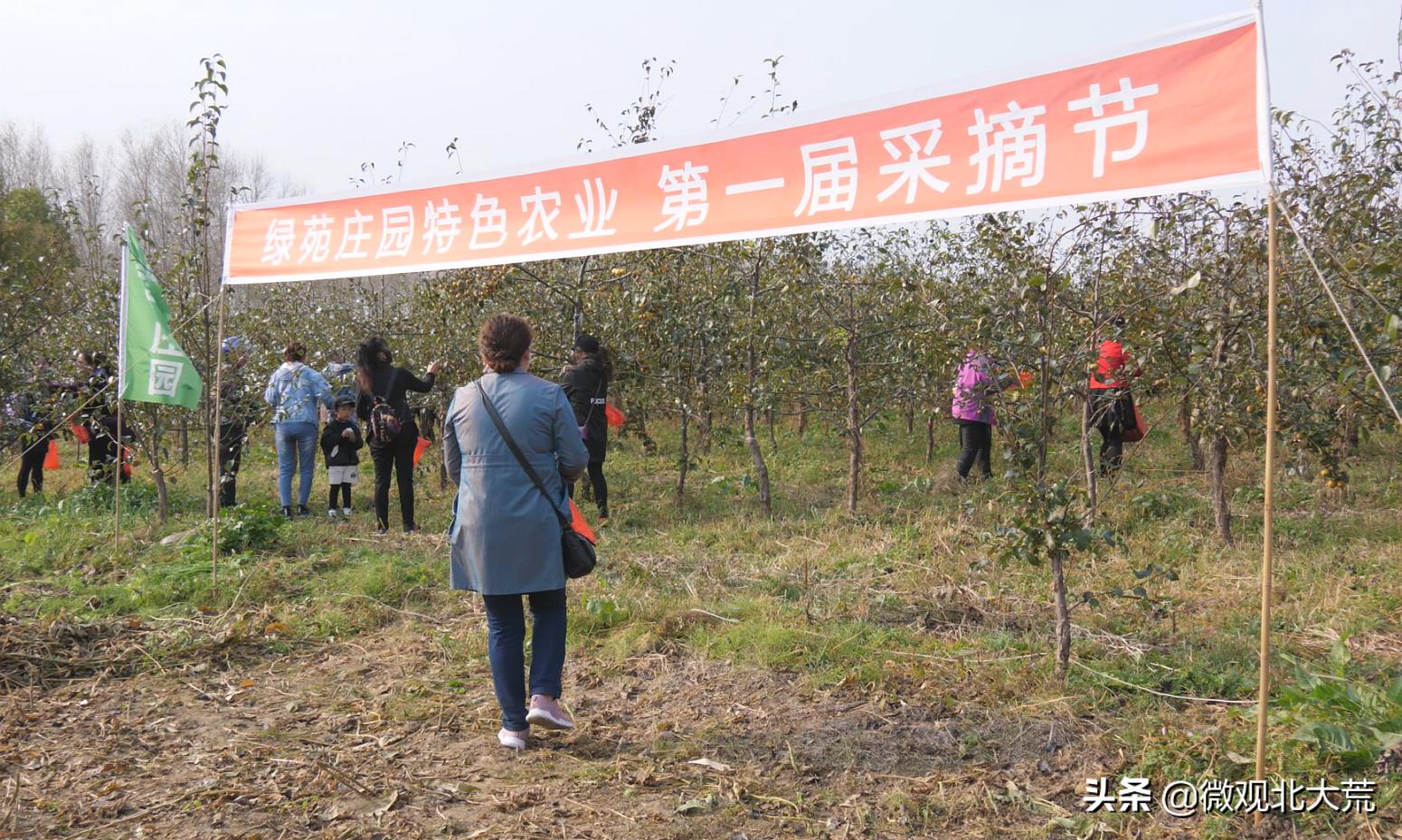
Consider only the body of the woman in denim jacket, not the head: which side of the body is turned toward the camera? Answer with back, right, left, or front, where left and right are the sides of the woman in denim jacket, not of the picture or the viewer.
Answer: back

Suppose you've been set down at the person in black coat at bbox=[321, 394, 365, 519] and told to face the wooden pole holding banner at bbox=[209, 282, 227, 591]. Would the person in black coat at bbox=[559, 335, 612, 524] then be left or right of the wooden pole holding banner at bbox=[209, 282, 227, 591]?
left

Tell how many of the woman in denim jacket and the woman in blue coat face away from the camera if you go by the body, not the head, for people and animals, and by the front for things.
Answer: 2

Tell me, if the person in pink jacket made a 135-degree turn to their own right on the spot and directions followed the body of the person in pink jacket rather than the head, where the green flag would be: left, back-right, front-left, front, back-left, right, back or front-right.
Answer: front-right

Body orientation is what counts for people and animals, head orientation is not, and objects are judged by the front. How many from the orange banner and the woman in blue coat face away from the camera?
1

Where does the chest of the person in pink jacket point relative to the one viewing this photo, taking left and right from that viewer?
facing away from the viewer and to the right of the viewer

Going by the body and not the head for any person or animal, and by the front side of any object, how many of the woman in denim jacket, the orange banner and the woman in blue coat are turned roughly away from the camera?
2

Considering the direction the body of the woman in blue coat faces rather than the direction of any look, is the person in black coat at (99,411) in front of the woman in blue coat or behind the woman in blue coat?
in front

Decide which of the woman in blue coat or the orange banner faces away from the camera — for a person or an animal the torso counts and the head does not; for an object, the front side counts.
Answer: the woman in blue coat

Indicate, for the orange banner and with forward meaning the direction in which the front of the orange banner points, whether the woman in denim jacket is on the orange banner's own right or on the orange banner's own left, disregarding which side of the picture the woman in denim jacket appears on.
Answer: on the orange banner's own right

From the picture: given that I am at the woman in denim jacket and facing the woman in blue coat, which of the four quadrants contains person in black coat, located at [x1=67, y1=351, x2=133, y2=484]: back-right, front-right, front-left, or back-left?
back-right

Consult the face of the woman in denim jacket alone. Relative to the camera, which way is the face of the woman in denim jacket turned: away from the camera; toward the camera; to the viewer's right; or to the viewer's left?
away from the camera

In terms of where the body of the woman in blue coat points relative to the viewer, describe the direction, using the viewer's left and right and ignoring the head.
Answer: facing away from the viewer

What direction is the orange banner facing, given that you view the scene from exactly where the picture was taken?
facing the viewer and to the left of the viewer

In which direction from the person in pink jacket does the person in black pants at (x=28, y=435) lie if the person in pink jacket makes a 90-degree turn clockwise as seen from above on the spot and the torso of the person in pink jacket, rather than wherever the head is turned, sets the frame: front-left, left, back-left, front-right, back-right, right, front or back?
back-right
